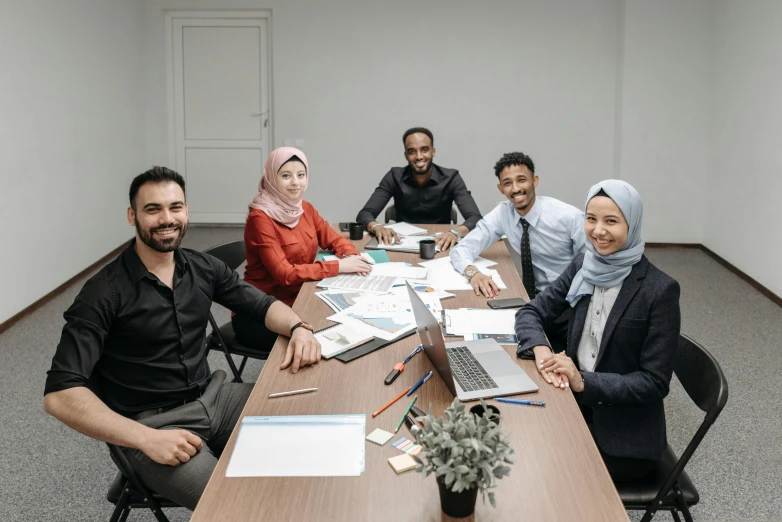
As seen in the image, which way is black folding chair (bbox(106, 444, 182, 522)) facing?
to the viewer's right

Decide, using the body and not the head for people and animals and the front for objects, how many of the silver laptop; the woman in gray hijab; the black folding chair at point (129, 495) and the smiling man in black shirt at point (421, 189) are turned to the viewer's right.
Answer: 2

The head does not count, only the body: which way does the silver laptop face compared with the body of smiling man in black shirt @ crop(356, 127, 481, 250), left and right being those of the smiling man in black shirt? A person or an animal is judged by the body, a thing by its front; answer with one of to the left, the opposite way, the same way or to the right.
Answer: to the left

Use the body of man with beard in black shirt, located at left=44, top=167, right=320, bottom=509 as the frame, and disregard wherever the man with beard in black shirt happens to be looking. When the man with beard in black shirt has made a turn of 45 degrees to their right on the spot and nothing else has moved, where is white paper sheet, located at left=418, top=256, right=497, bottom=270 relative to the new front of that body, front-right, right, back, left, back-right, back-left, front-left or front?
back-left

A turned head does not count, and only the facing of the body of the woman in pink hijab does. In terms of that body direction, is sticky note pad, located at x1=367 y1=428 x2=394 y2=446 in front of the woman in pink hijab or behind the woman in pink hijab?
in front

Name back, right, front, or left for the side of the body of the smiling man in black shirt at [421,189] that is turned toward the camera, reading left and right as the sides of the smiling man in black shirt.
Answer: front

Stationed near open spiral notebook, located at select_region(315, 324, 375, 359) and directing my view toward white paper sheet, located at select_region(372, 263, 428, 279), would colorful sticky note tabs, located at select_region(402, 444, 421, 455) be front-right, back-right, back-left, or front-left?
back-right

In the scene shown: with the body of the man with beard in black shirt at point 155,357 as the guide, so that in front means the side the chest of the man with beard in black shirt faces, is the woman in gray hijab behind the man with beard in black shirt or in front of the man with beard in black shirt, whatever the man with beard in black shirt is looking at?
in front

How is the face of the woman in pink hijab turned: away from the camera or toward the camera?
toward the camera

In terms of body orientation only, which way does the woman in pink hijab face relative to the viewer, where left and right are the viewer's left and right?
facing the viewer and to the right of the viewer

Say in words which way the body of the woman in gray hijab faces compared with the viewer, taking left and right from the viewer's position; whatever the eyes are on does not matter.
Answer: facing the viewer and to the left of the viewer

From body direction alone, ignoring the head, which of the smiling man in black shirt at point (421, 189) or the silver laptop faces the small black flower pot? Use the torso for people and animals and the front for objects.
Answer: the smiling man in black shirt

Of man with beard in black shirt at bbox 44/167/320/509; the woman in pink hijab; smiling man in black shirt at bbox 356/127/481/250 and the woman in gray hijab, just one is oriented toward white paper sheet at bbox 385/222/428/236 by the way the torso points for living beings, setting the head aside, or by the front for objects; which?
the smiling man in black shirt

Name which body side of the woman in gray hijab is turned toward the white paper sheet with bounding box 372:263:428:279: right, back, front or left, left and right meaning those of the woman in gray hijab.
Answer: right

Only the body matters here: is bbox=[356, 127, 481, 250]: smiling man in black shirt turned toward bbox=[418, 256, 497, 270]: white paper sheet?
yes

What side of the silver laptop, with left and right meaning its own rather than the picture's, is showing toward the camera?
right
